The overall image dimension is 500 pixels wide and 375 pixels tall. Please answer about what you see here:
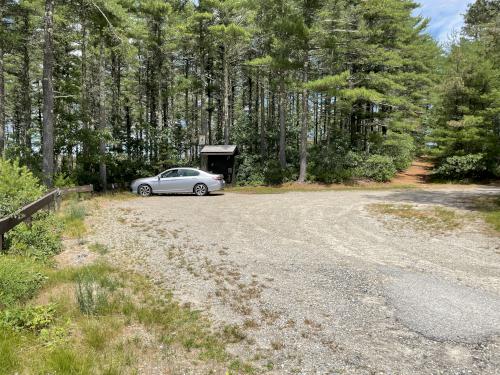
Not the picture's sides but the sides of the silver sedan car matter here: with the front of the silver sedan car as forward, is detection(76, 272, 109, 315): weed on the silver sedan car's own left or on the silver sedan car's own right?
on the silver sedan car's own left

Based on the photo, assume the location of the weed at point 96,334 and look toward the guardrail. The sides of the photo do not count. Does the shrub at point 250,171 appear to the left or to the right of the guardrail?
right

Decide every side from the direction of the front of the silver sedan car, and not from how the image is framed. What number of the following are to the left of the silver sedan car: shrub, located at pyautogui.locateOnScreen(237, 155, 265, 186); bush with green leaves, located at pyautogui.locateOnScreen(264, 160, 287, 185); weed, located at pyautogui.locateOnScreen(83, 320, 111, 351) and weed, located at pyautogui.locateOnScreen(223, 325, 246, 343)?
2

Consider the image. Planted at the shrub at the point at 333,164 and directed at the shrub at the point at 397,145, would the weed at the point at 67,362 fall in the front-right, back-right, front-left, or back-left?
back-right

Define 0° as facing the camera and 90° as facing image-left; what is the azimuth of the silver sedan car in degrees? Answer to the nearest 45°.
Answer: approximately 90°

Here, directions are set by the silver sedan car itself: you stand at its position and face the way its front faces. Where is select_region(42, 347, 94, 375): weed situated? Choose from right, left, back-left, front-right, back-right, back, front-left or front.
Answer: left

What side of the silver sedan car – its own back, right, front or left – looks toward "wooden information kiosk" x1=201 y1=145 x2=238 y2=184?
right
